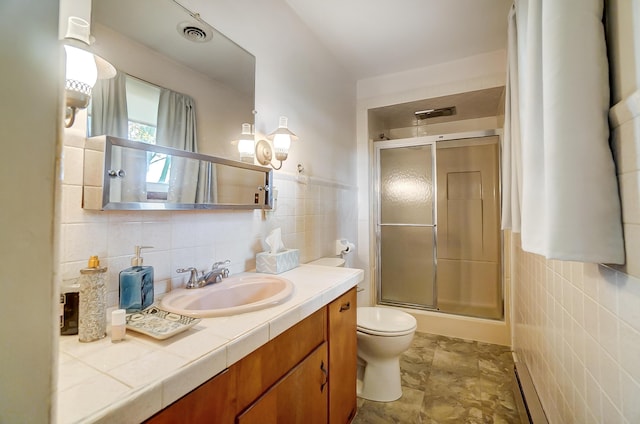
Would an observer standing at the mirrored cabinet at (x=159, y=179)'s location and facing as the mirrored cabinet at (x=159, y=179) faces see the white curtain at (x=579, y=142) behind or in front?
in front

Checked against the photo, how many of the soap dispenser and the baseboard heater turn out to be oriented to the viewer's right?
1

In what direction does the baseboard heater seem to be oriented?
to the viewer's left

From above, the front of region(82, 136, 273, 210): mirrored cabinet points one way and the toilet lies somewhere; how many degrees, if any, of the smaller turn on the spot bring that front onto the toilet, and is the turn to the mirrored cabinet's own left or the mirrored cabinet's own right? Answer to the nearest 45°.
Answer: approximately 45° to the mirrored cabinet's own left

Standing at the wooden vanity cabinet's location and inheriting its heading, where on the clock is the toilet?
The toilet is roughly at 9 o'clock from the wooden vanity cabinet.

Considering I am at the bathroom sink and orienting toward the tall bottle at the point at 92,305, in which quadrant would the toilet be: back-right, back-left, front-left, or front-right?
back-left

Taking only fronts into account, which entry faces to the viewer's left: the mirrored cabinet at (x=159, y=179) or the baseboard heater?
the baseboard heater

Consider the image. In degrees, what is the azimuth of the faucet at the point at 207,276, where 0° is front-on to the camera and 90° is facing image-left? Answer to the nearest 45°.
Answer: approximately 315°

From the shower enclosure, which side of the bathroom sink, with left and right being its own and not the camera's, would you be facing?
left

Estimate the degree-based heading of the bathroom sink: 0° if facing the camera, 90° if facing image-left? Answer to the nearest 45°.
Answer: approximately 315°

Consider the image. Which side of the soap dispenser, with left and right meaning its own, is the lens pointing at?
right
